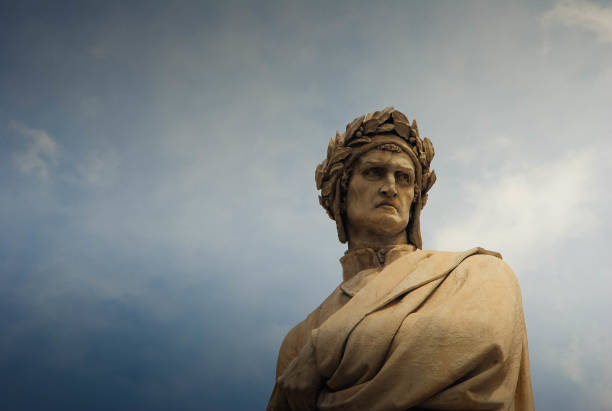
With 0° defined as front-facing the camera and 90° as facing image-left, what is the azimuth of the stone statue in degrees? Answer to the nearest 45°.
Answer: approximately 0°
